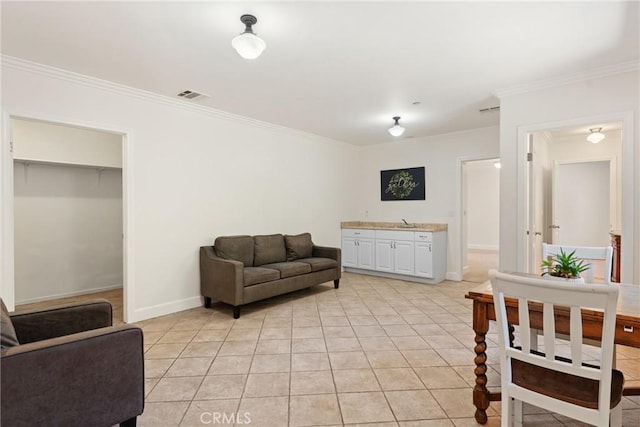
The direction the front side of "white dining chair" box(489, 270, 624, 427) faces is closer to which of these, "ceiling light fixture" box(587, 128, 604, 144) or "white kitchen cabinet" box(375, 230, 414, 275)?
the ceiling light fixture

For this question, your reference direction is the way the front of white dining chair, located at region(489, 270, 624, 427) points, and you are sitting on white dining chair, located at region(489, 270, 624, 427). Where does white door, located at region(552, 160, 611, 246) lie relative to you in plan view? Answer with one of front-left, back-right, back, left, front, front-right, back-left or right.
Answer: front-left

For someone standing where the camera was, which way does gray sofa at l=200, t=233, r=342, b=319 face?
facing the viewer and to the right of the viewer

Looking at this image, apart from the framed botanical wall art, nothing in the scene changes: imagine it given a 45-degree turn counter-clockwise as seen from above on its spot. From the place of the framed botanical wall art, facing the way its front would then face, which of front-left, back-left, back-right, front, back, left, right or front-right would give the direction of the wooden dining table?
front

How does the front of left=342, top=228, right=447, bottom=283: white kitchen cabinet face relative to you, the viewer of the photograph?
facing the viewer and to the left of the viewer

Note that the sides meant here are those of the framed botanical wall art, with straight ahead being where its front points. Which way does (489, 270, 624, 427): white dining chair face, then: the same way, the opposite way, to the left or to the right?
the opposite way

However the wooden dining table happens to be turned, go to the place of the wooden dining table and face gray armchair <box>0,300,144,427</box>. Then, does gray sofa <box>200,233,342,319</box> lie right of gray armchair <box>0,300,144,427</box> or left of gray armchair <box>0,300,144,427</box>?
right

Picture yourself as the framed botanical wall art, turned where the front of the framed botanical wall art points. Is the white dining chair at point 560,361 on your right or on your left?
on your left

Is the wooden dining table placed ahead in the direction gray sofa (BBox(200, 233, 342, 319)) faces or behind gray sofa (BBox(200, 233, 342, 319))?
ahead

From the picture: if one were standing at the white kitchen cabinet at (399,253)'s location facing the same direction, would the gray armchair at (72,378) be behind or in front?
in front

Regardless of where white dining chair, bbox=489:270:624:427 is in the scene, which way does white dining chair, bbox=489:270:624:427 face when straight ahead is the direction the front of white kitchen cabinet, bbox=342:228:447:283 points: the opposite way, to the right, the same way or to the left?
the opposite way

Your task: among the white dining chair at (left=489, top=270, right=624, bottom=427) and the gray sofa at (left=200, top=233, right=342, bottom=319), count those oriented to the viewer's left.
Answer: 0

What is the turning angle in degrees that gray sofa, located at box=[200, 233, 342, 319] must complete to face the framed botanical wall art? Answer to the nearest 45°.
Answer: approximately 90° to its left
